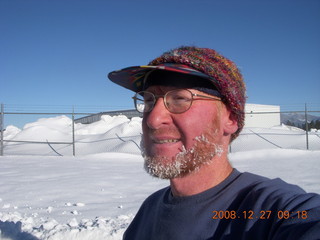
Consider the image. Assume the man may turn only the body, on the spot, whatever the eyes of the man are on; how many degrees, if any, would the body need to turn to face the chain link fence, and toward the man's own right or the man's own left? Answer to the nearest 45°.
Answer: approximately 135° to the man's own right

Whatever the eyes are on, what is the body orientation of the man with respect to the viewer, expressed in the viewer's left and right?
facing the viewer and to the left of the viewer

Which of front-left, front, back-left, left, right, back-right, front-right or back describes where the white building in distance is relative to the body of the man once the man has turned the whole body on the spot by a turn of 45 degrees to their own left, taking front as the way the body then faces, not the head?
back

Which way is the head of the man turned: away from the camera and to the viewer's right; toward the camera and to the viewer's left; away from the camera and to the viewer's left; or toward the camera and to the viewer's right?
toward the camera and to the viewer's left
